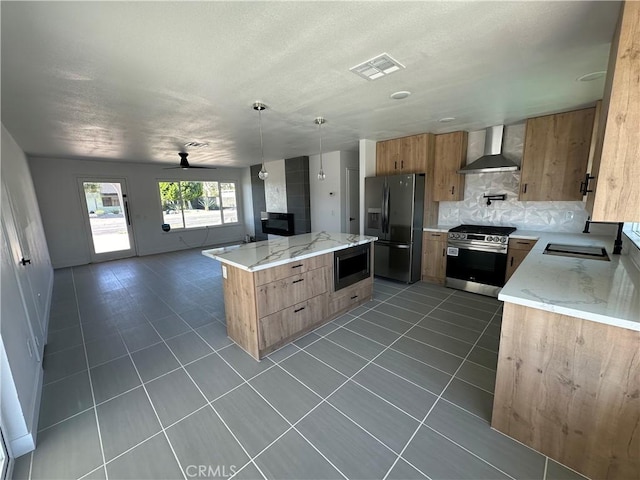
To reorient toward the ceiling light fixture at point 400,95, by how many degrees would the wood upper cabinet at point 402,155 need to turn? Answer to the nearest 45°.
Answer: approximately 45° to its left

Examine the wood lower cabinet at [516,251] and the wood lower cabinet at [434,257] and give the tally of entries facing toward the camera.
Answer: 2

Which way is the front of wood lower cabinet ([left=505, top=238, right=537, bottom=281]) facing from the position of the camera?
facing the viewer

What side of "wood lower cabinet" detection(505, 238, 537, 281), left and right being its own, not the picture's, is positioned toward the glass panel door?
right

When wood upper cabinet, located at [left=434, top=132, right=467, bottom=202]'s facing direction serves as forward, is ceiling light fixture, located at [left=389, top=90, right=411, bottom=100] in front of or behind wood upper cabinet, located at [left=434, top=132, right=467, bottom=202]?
in front

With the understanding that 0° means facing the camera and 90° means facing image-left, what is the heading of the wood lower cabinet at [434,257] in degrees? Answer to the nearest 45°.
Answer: approximately 0°

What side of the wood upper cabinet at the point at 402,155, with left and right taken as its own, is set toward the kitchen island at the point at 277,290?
front

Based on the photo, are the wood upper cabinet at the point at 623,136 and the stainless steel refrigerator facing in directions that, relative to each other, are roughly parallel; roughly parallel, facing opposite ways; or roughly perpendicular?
roughly perpendicular

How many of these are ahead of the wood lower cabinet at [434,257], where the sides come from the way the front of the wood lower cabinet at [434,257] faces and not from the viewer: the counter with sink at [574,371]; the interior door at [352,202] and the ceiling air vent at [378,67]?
2

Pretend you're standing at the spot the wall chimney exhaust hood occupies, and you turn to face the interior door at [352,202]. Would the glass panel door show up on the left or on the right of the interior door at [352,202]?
left

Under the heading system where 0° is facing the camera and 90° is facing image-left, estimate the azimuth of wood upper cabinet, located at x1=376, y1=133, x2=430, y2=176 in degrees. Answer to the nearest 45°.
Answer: approximately 45°

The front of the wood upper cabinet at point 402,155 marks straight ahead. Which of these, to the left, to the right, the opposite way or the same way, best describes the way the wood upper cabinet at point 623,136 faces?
to the right

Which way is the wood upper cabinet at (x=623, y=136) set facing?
to the viewer's left

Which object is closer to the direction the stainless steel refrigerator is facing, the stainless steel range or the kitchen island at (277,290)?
the kitchen island

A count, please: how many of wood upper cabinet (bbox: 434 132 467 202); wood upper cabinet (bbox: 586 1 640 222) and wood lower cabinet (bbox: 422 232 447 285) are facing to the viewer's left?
1

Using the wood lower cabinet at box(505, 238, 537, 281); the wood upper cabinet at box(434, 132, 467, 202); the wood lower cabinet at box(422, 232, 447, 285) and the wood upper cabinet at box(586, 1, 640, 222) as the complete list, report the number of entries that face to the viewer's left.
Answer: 1
